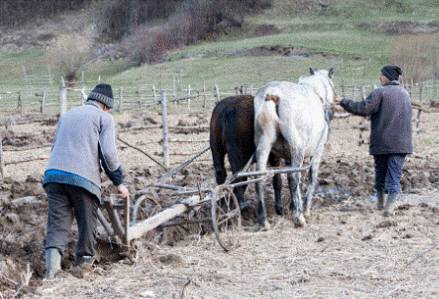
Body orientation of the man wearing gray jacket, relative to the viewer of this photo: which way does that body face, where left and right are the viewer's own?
facing away from the viewer and to the right of the viewer

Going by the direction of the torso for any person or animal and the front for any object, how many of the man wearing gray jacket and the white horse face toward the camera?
0

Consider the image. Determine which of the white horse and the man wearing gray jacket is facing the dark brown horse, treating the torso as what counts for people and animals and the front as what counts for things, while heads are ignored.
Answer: the man wearing gray jacket

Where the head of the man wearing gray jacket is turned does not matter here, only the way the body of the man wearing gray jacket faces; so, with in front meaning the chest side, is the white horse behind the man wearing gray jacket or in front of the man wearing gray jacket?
in front

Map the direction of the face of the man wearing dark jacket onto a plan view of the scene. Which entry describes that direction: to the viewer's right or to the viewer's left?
to the viewer's left

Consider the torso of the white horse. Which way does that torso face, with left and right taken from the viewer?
facing away from the viewer and to the right of the viewer

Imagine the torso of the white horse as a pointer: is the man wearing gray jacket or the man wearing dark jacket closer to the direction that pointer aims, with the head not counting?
the man wearing dark jacket

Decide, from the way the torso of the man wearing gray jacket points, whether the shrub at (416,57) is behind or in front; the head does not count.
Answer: in front

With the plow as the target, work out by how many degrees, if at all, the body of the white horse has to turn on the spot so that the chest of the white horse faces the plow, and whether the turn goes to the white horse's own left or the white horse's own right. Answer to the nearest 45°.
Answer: approximately 180°

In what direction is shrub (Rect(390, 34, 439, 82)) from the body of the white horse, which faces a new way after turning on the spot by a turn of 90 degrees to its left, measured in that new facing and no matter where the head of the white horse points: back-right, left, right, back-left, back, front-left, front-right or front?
front-right

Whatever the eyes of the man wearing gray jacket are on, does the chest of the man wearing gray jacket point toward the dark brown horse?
yes
